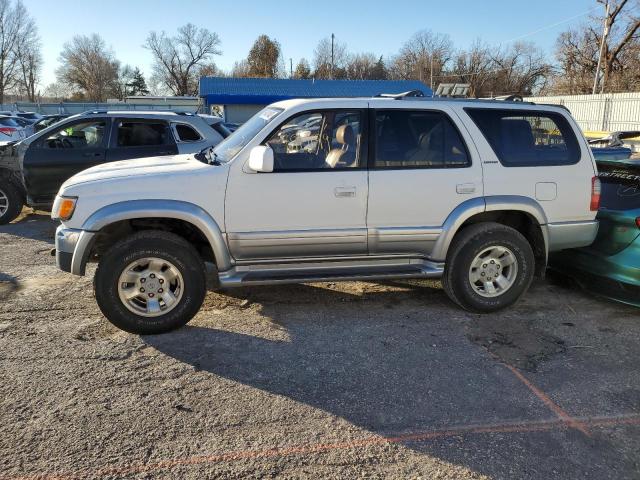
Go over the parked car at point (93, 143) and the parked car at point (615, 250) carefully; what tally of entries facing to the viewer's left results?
1

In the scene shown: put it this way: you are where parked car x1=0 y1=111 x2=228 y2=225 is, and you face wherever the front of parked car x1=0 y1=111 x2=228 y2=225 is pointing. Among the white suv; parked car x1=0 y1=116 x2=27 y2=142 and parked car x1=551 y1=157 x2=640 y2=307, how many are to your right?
1

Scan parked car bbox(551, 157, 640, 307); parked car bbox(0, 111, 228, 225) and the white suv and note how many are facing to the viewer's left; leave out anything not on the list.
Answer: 2

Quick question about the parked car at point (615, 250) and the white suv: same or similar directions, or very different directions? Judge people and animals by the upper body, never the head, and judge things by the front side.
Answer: very different directions

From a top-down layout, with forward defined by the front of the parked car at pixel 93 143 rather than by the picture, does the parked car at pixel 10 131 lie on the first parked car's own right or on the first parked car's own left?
on the first parked car's own right

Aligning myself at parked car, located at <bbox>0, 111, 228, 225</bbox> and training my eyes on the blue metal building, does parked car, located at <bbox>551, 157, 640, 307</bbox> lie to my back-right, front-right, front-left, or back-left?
back-right

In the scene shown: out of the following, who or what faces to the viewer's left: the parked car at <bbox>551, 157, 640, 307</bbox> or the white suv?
the white suv

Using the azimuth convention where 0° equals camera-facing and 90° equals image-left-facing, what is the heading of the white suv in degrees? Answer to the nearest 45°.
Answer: approximately 90°

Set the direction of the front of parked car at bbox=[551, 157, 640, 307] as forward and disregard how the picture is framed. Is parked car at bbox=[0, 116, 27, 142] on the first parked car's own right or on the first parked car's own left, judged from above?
on the first parked car's own left

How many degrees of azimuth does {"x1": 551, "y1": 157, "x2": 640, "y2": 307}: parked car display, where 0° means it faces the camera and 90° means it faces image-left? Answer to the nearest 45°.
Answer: approximately 225°

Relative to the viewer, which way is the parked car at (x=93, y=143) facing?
to the viewer's left

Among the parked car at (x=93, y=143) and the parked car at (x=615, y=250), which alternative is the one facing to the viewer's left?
the parked car at (x=93, y=143)
